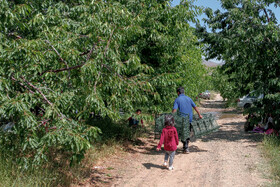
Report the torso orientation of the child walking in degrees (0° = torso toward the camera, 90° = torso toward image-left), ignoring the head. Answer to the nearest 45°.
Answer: approximately 180°
